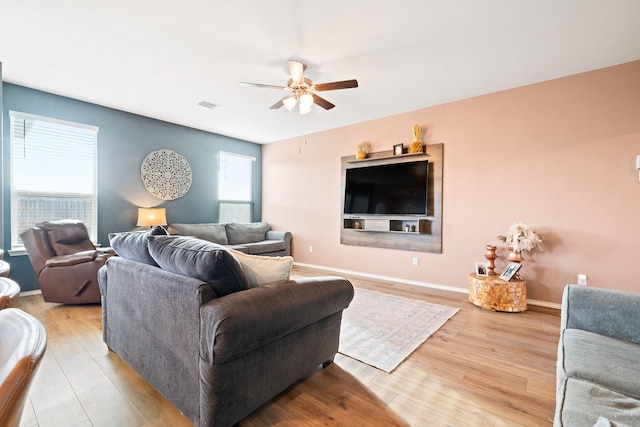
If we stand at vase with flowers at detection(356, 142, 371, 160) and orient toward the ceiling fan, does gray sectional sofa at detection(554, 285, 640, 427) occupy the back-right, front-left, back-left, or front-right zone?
front-left

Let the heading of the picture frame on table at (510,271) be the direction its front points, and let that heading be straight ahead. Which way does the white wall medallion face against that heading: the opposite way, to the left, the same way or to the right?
to the left

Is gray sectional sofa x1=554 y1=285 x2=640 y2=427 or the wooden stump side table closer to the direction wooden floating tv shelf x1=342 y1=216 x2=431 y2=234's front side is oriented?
the gray sectional sofa

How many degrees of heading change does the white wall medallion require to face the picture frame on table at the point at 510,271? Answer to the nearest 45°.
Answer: approximately 45° to its left

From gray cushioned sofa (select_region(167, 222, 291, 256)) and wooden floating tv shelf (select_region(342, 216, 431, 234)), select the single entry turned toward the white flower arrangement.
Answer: the gray cushioned sofa

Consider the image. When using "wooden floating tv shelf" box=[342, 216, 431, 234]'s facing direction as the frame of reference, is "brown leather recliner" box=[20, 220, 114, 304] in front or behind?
in front

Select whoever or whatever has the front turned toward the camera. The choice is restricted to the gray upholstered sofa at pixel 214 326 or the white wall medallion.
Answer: the white wall medallion

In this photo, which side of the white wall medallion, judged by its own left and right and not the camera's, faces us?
front

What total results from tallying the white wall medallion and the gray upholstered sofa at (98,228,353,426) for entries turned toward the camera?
1

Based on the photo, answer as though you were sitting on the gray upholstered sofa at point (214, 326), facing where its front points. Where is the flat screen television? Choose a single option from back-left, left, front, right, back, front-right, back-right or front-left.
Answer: front

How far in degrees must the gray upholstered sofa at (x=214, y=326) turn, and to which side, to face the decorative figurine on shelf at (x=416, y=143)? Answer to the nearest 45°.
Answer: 0° — it already faces it

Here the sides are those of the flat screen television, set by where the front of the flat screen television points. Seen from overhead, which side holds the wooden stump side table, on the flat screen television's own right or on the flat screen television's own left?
on the flat screen television's own left

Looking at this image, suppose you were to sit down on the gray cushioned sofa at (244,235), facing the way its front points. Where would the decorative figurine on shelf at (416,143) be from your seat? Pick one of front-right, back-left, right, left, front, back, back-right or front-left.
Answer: front

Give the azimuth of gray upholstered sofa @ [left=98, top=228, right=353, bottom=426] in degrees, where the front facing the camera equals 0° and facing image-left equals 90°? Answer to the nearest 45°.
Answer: approximately 225°

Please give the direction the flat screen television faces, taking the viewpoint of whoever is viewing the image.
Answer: facing the viewer and to the left of the viewer

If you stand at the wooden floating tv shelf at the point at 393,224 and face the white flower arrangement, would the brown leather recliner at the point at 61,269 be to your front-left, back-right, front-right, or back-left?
back-right

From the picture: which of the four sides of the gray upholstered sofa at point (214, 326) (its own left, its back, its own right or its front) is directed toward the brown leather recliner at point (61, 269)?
left
